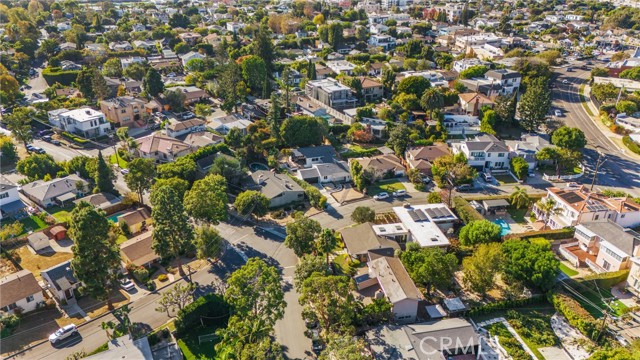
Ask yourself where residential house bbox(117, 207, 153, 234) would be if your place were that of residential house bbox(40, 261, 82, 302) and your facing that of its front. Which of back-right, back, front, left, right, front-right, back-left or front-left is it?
left

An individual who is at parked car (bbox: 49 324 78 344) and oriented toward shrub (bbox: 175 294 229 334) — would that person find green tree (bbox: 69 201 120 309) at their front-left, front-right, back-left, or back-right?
front-left

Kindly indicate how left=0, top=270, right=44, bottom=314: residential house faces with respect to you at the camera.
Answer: facing the viewer and to the right of the viewer

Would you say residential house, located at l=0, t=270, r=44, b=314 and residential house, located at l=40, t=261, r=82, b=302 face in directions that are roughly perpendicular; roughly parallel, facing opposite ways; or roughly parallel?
roughly parallel

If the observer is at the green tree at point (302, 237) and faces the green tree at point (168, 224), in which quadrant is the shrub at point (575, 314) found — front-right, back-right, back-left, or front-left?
back-left

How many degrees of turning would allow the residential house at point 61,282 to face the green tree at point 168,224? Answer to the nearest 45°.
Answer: approximately 45° to its left

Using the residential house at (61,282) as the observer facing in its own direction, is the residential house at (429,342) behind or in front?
in front

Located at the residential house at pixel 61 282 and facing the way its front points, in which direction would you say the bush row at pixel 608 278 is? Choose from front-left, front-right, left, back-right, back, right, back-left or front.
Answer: front

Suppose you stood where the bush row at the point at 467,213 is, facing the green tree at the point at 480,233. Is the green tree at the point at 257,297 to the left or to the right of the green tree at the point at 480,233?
right

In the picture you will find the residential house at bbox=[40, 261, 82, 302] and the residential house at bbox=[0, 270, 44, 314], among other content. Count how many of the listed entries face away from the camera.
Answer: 0
